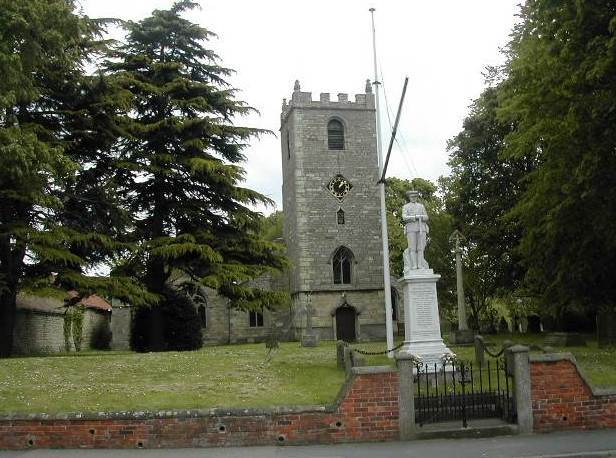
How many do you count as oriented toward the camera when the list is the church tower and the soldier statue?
2

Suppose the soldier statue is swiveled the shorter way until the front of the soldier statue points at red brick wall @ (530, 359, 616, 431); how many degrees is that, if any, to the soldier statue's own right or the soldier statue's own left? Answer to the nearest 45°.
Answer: approximately 45° to the soldier statue's own left

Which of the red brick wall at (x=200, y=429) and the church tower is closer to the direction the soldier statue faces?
the red brick wall

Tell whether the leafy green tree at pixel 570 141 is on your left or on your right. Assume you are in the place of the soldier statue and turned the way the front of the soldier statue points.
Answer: on your left

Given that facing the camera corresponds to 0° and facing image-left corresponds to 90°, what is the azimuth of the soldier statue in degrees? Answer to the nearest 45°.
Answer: approximately 0°

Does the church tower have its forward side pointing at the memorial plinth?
yes

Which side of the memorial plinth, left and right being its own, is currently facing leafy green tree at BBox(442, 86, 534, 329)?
back

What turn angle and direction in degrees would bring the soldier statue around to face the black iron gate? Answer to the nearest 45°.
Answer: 0° — it already faces it
